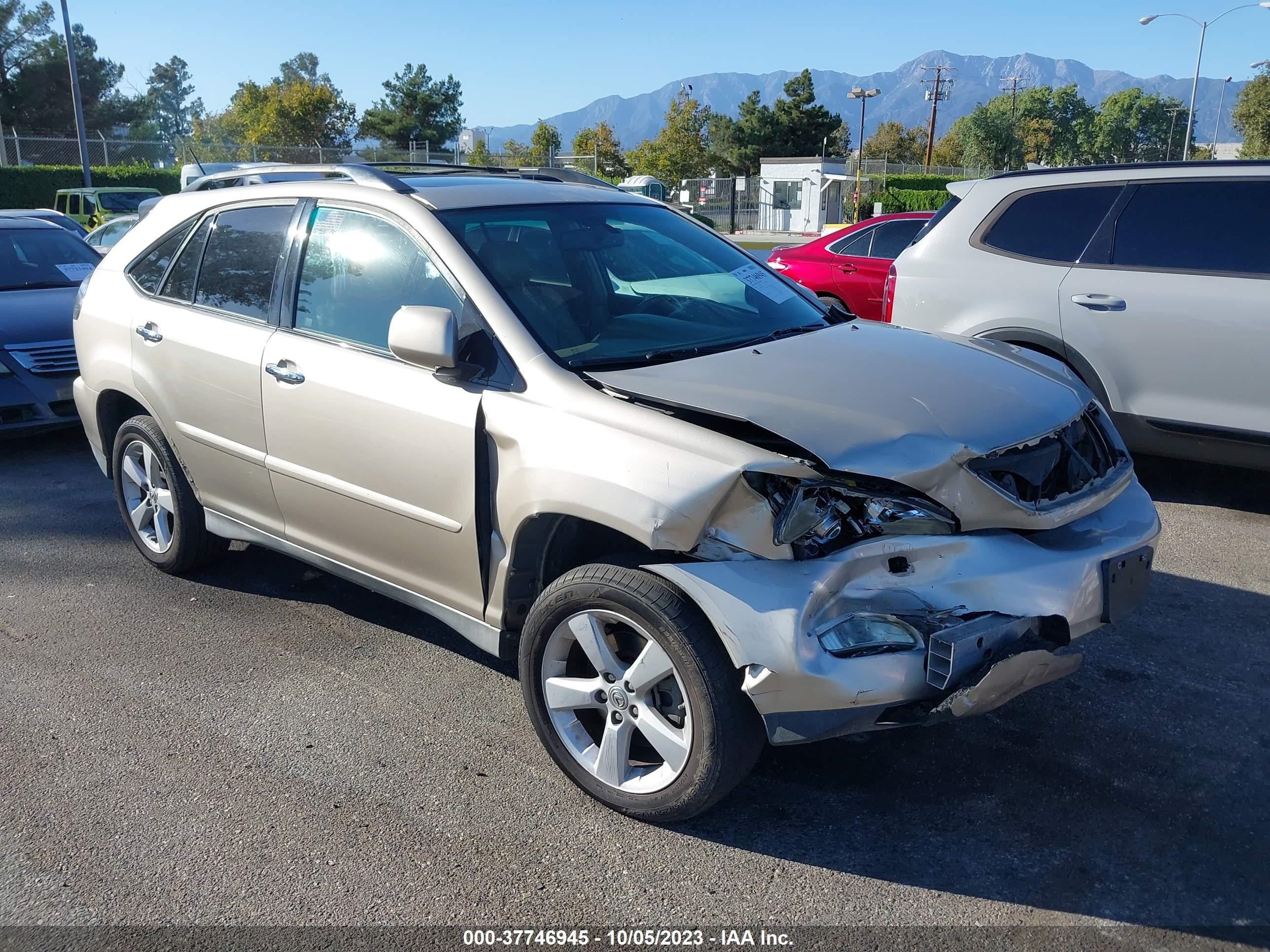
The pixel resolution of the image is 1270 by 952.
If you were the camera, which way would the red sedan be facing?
facing to the right of the viewer

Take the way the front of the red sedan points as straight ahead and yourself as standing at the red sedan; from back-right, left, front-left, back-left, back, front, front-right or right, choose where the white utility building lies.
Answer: left

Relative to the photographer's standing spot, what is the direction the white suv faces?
facing to the right of the viewer

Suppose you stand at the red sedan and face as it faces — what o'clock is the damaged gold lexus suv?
The damaged gold lexus suv is roughly at 3 o'clock from the red sedan.

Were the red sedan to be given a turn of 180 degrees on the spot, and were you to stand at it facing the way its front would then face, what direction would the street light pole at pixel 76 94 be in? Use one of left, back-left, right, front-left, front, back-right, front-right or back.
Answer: front-right

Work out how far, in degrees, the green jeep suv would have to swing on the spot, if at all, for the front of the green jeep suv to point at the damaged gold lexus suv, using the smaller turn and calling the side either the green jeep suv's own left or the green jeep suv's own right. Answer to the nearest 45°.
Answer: approximately 45° to the green jeep suv's own right

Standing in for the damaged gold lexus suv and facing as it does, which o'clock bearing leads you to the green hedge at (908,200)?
The green hedge is roughly at 8 o'clock from the damaged gold lexus suv.

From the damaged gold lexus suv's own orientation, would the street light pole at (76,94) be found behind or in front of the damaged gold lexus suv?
behind

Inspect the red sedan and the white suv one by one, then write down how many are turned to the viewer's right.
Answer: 2
